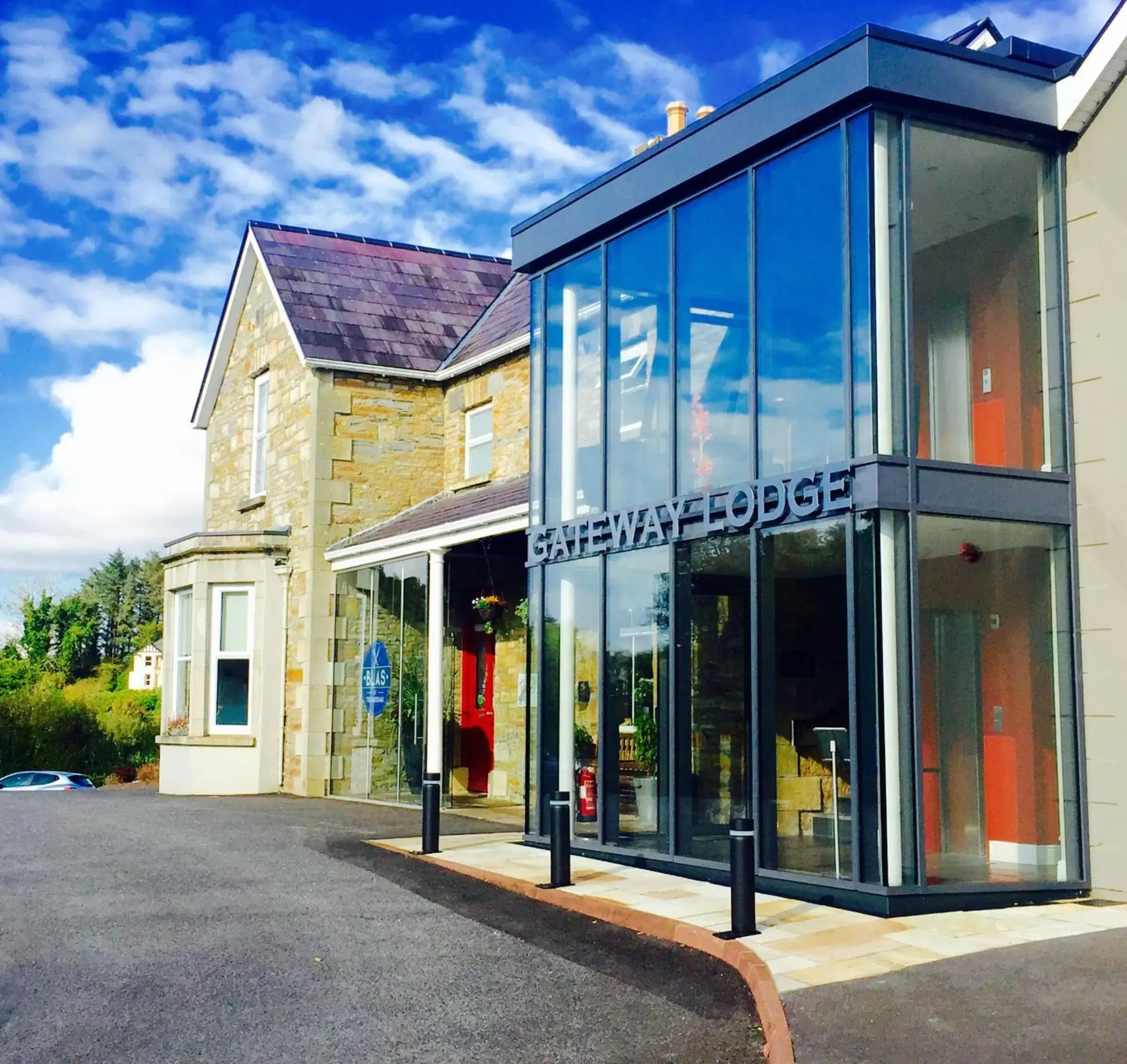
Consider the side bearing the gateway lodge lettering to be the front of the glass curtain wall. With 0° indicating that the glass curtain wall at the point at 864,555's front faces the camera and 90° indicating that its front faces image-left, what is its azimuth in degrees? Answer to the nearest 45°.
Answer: approximately 45°

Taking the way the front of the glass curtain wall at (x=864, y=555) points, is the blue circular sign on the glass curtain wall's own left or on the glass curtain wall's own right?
on the glass curtain wall's own right

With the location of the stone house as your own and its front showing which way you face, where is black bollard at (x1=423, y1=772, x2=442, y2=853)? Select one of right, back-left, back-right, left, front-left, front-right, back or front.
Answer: front-left

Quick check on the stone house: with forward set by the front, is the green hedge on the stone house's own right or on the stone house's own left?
on the stone house's own right

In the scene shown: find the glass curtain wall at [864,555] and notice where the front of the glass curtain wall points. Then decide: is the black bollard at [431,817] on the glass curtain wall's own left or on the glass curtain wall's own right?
on the glass curtain wall's own right

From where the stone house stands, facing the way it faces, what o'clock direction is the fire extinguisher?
The fire extinguisher is roughly at 10 o'clock from the stone house.

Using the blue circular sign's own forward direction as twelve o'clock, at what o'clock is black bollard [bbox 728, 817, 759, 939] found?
The black bollard is roughly at 10 o'clock from the blue circular sign.

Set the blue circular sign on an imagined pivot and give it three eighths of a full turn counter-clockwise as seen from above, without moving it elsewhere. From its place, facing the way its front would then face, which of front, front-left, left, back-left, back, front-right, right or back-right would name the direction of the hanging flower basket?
front-right

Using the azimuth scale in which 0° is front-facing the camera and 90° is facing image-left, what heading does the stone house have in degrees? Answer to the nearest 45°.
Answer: approximately 45°

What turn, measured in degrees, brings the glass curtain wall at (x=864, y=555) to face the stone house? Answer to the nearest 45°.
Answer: approximately 90° to its right

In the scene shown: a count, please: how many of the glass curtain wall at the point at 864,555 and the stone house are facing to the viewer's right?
0
